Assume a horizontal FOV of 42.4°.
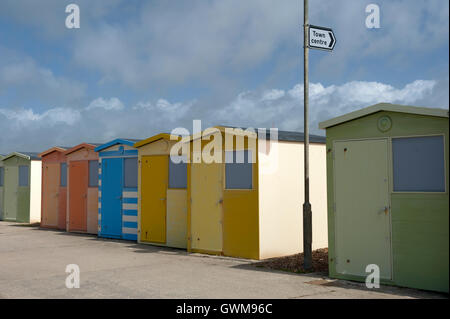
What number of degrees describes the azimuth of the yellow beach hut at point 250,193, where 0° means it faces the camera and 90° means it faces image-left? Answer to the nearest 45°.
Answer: approximately 45°

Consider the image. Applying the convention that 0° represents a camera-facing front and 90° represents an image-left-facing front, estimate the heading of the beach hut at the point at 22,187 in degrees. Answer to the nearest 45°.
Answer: approximately 45°

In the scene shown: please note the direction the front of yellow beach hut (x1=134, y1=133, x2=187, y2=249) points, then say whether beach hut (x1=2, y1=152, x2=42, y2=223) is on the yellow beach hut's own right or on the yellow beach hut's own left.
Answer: on the yellow beach hut's own right

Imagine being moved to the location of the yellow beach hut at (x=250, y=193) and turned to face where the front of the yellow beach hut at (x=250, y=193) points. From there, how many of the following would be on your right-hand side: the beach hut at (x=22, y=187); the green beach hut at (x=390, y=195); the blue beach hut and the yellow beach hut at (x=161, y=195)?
3

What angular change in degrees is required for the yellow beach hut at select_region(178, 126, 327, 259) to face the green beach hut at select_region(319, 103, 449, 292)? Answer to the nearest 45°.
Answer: approximately 90° to its left

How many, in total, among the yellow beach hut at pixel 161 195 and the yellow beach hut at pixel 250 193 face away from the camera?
0

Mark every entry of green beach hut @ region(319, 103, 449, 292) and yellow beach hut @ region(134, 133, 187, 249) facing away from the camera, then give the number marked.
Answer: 0

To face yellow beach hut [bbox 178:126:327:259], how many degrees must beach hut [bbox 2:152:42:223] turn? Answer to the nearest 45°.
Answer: approximately 45° to its left

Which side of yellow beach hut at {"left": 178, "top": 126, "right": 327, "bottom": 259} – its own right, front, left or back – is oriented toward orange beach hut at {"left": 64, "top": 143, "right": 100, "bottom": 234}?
right

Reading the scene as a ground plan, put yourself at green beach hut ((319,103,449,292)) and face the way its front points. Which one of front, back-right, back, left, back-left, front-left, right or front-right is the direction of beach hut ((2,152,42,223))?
right

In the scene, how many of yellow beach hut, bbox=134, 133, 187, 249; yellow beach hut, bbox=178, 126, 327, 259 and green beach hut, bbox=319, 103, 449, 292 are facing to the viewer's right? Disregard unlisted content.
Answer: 0

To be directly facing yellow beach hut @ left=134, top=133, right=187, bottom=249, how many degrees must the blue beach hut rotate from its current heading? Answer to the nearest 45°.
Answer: approximately 90° to its left
